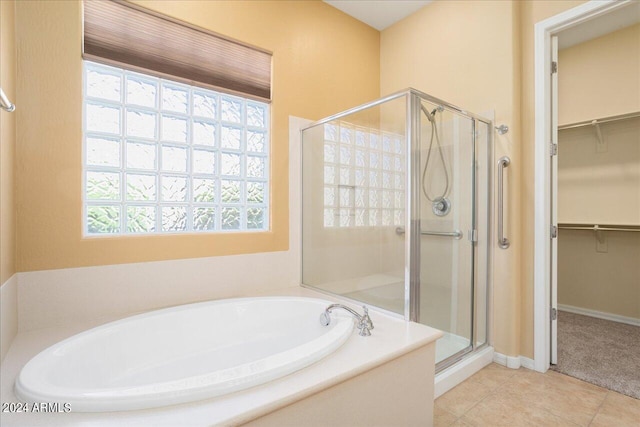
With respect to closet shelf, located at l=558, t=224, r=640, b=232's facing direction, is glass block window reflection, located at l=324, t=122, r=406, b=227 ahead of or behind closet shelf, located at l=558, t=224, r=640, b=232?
ahead

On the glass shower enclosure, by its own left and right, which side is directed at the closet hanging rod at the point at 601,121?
left

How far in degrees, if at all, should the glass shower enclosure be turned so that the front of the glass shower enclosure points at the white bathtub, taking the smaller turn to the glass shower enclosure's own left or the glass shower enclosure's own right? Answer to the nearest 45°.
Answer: approximately 90° to the glass shower enclosure's own right

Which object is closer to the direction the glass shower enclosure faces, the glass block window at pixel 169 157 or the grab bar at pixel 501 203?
the grab bar

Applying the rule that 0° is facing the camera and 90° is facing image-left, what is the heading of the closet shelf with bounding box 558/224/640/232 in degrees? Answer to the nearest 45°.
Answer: approximately 0°

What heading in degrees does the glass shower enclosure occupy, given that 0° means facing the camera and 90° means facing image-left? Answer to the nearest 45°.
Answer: approximately 315°

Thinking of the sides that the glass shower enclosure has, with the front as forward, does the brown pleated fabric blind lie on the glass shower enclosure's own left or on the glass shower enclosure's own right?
on the glass shower enclosure's own right

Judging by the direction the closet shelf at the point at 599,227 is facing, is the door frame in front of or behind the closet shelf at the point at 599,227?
in front

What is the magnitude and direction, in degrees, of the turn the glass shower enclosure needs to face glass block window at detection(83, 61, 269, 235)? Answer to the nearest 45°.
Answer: approximately 135° to its right
